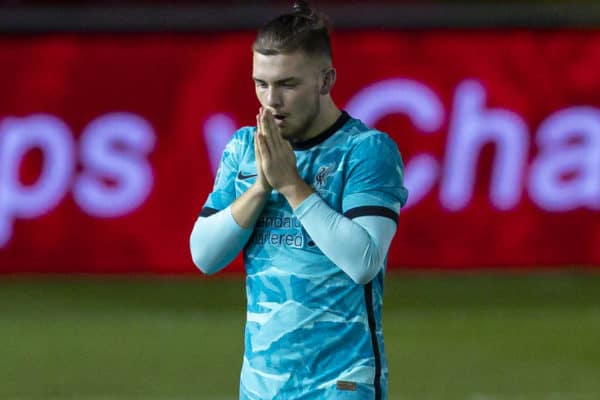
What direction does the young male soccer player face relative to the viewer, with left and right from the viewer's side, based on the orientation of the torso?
facing the viewer and to the left of the viewer

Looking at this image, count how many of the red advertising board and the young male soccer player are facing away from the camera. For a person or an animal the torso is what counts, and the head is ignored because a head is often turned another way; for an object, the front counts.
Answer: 0

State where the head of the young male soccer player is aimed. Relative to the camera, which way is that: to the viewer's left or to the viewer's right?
to the viewer's left

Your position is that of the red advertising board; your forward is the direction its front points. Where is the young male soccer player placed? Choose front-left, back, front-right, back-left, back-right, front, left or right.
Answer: front

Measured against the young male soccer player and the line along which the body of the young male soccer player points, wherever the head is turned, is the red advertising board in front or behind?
behind

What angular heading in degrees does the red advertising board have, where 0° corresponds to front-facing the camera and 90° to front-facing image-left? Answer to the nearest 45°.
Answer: approximately 0°
